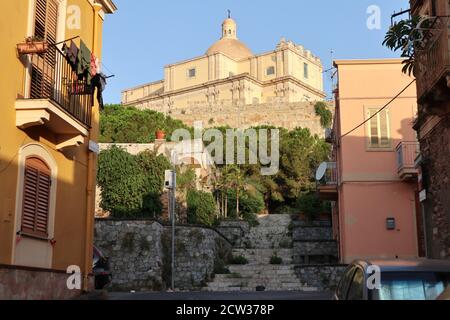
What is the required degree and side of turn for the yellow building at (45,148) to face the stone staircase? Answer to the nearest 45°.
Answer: approximately 90° to its left

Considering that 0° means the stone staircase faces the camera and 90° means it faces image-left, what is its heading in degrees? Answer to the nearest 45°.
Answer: approximately 0°

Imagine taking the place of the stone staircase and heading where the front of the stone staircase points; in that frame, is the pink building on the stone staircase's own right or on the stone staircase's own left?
on the stone staircase's own left

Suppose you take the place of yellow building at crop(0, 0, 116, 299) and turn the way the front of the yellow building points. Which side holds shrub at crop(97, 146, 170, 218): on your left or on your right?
on your left

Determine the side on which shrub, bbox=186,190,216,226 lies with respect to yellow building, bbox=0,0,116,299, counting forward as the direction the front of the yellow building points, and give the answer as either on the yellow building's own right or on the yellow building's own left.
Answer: on the yellow building's own left

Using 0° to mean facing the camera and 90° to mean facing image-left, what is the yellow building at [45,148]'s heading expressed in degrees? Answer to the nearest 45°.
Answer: approximately 315°

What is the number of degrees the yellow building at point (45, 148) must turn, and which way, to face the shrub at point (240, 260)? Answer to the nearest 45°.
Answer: approximately 90° to its left
